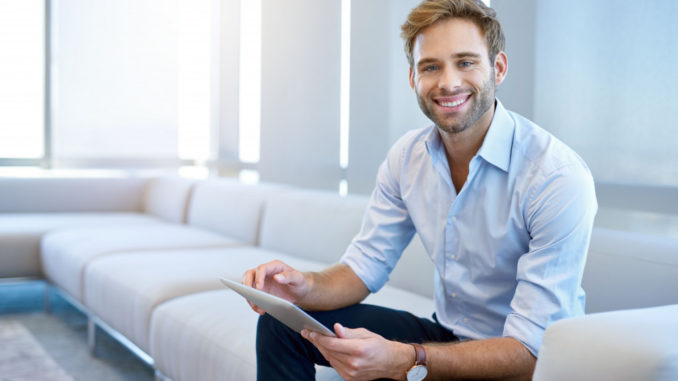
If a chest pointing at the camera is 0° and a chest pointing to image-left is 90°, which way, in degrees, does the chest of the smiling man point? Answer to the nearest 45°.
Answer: approximately 45°
